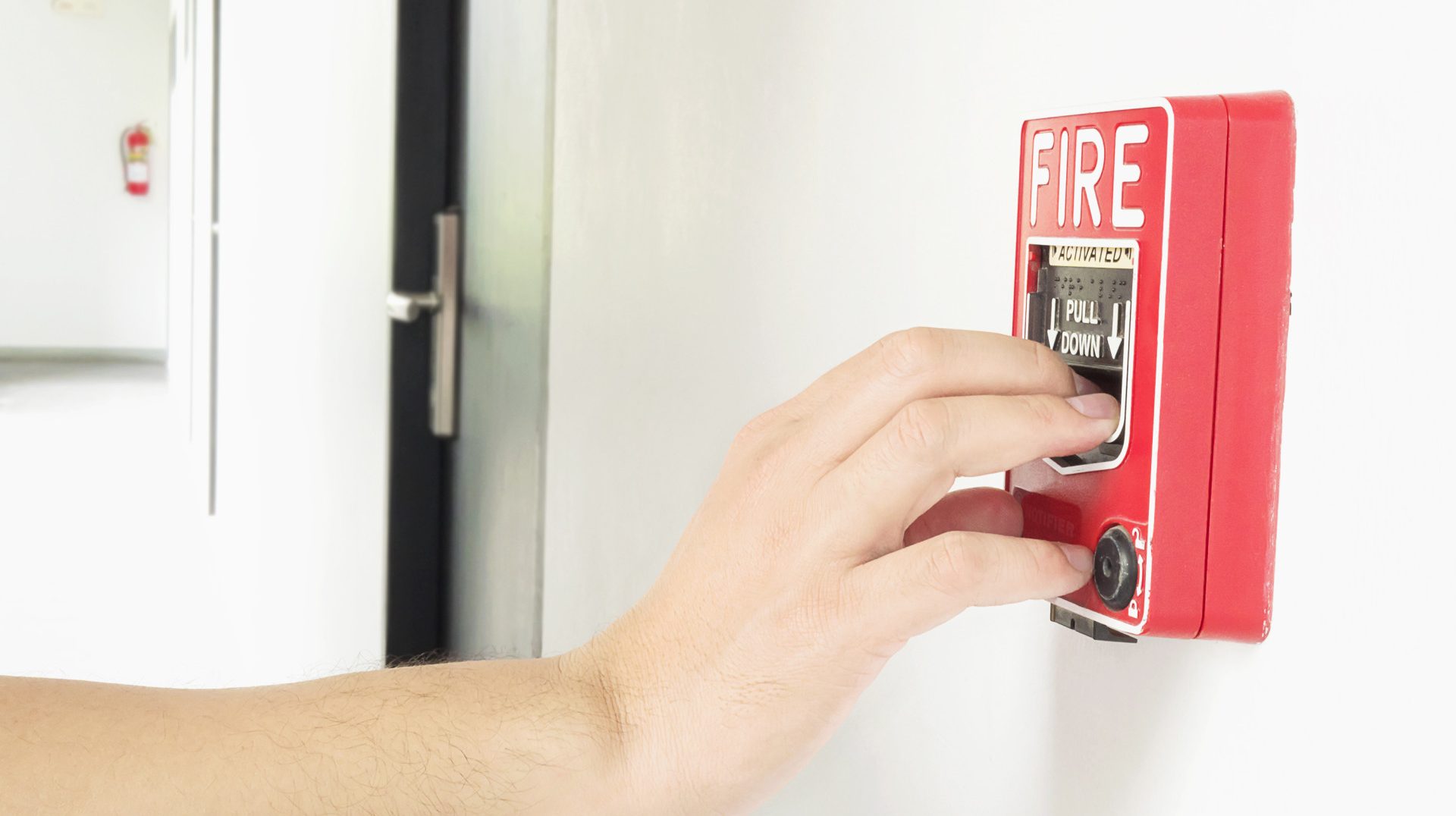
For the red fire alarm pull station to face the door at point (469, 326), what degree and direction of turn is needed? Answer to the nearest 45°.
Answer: approximately 90° to its right

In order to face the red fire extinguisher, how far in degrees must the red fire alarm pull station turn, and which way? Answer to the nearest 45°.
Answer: approximately 90° to its right

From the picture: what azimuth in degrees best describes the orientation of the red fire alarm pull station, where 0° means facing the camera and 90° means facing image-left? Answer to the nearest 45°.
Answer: approximately 45°
